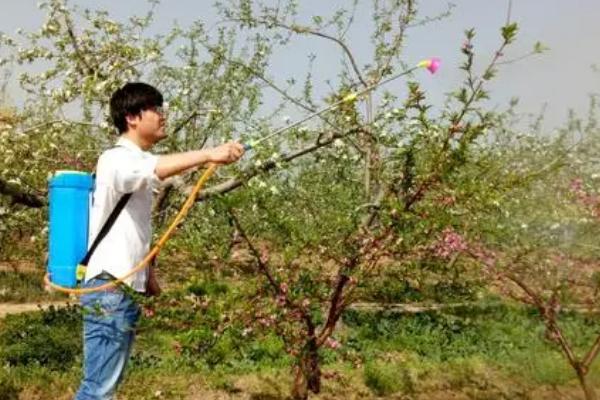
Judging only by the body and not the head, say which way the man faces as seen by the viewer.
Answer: to the viewer's right

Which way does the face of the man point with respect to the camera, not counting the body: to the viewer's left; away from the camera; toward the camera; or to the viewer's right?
to the viewer's right
